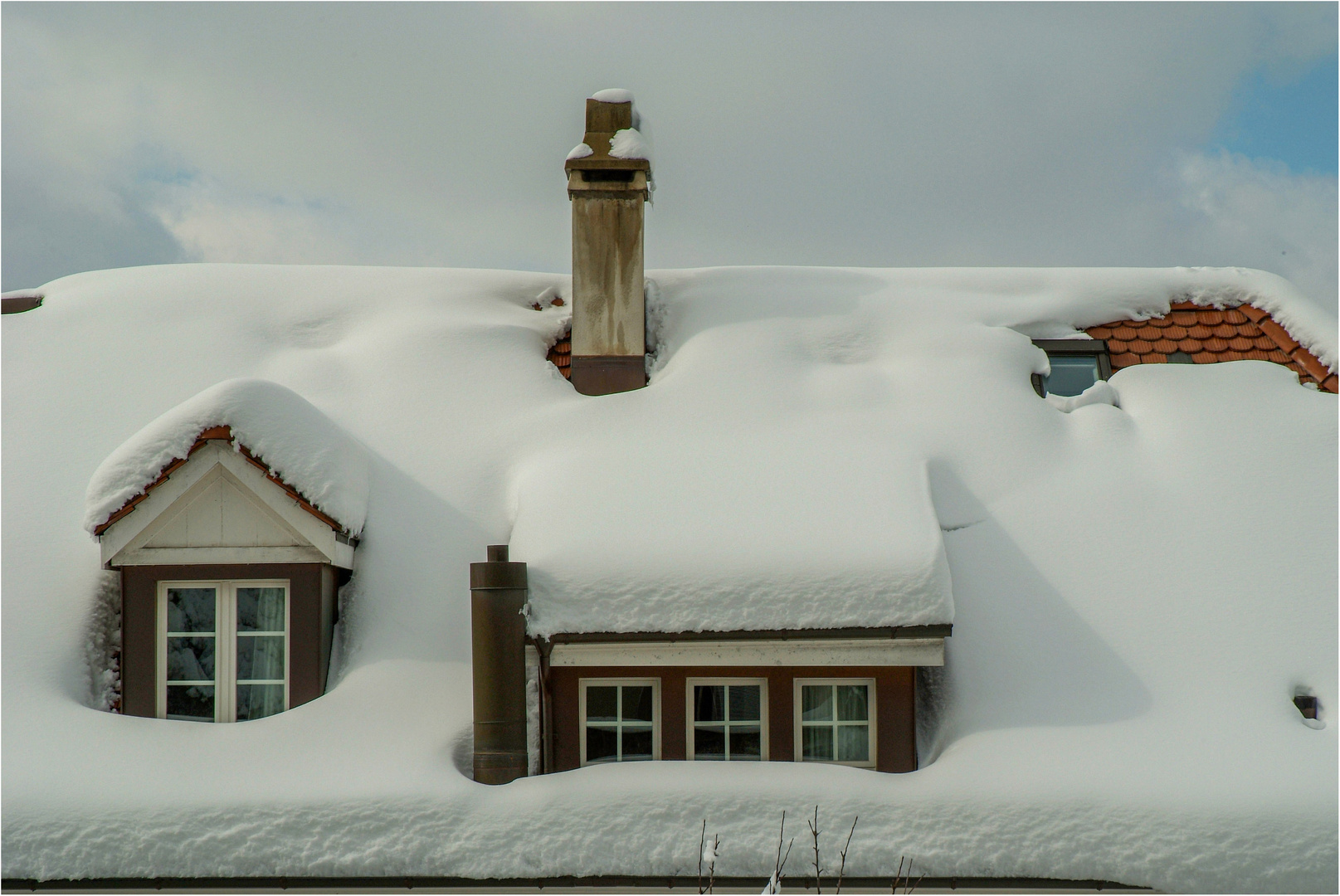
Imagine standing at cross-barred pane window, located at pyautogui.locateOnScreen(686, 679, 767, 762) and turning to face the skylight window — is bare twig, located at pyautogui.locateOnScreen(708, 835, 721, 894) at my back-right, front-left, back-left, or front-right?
back-right

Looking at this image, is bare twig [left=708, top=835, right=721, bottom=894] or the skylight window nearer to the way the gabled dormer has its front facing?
the bare twig

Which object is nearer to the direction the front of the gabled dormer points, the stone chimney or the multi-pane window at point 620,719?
the multi-pane window

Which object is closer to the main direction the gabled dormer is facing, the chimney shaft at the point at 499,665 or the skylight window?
the chimney shaft

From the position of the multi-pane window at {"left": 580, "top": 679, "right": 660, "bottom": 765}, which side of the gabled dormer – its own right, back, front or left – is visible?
left

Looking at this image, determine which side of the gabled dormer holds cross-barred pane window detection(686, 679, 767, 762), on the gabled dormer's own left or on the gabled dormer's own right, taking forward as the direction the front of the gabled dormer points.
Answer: on the gabled dormer's own left

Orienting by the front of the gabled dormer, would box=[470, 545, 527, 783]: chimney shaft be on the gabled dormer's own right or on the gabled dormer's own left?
on the gabled dormer's own left

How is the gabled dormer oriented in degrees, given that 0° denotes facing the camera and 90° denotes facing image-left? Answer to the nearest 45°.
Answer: approximately 0°

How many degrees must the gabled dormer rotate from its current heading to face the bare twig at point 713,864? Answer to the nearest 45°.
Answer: approximately 45° to its left
